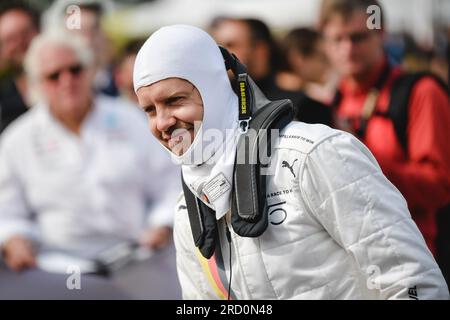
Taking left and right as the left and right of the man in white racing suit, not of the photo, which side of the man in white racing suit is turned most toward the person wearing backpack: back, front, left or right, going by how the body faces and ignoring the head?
back

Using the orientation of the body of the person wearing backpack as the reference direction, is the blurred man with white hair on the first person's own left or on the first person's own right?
on the first person's own right

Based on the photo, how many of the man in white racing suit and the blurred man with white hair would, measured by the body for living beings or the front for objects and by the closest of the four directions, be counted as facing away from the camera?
0

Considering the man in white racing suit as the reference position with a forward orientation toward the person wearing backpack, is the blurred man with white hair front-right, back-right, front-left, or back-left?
front-left

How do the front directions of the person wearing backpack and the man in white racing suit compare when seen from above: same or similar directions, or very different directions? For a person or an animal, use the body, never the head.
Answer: same or similar directions

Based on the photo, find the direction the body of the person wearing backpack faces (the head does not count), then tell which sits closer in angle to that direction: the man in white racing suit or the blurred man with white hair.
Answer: the man in white racing suit

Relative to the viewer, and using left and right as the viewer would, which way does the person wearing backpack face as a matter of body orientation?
facing the viewer and to the left of the viewer

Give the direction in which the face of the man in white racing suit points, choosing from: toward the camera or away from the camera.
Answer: toward the camera

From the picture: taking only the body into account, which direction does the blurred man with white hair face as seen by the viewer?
toward the camera

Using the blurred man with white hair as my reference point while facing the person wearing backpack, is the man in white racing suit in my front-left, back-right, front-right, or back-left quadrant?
front-right

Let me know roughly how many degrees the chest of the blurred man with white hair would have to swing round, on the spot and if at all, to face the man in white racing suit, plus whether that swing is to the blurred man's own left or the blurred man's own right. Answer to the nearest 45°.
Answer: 0° — they already face them

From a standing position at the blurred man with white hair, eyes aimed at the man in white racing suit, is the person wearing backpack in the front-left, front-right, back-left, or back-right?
front-left
